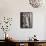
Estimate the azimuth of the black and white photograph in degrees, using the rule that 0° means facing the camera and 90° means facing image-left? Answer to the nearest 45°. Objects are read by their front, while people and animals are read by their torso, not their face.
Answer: approximately 0°
